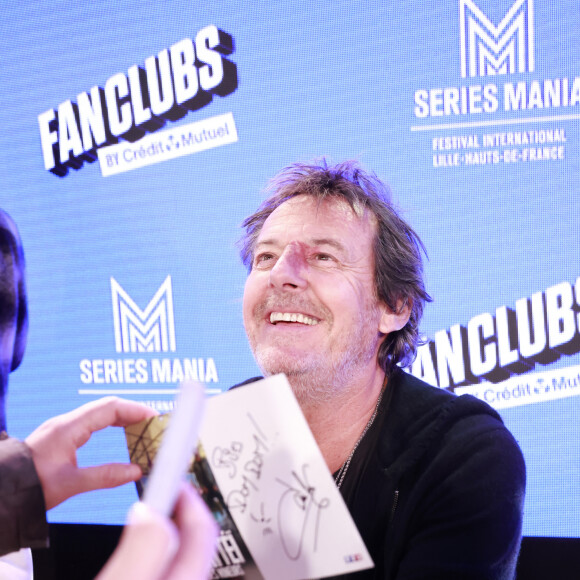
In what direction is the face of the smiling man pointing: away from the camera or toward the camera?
toward the camera

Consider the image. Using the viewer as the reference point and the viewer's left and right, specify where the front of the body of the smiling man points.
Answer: facing the viewer and to the left of the viewer
